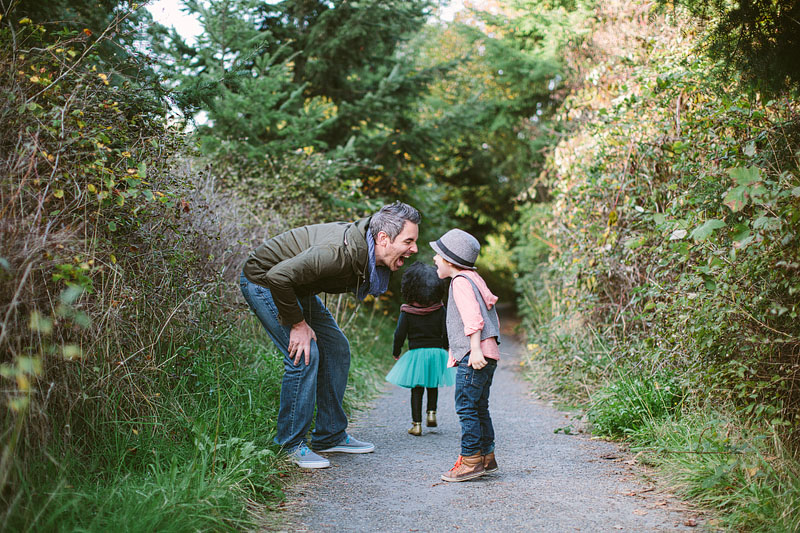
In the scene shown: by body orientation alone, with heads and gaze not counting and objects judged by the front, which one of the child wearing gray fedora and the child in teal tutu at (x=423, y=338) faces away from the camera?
the child in teal tutu

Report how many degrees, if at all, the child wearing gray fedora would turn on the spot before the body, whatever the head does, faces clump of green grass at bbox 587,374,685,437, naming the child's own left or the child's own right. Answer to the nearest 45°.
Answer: approximately 135° to the child's own right

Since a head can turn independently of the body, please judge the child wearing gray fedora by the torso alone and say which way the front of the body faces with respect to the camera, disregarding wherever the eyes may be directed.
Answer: to the viewer's left

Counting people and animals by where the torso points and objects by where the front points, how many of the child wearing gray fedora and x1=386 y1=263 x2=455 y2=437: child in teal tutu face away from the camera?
1

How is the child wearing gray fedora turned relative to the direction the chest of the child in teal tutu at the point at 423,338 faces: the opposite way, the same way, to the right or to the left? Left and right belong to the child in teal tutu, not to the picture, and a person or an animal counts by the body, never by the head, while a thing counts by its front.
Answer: to the left

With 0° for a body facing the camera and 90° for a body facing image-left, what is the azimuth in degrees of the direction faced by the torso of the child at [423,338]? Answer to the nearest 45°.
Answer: approximately 180°

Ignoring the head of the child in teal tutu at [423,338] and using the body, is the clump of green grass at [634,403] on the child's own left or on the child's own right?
on the child's own right
